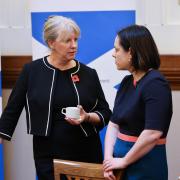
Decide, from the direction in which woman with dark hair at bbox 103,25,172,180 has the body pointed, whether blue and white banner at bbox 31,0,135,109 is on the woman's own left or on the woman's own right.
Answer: on the woman's own right

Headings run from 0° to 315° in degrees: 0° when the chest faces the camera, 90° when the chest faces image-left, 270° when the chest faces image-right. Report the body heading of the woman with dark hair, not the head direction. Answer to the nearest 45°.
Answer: approximately 45°

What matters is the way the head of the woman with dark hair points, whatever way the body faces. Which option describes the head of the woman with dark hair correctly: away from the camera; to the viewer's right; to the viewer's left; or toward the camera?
to the viewer's left
